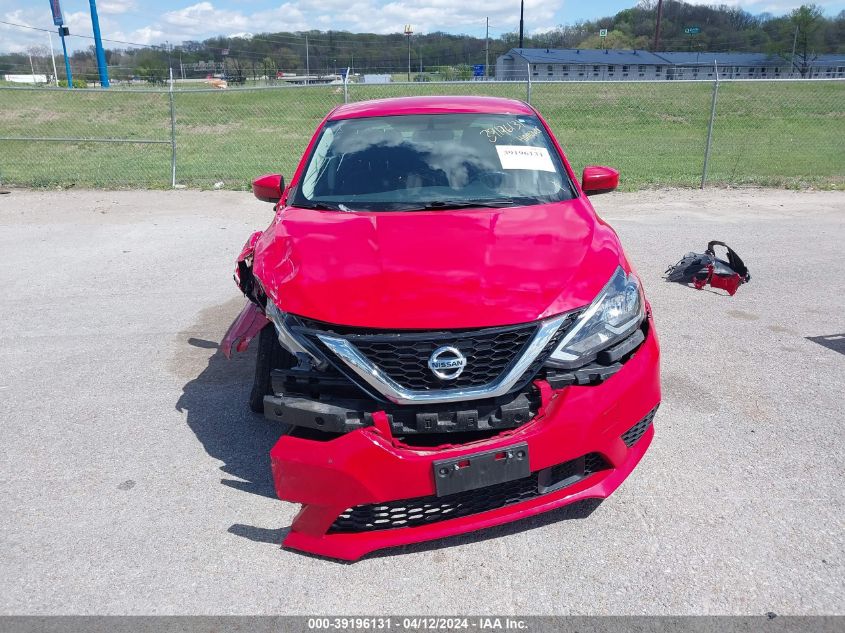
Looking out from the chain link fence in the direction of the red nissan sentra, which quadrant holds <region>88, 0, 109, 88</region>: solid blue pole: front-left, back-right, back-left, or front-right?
back-right

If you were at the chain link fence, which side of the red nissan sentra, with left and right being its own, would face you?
back

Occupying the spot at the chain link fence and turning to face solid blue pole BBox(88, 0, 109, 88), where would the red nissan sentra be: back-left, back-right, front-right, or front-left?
back-left

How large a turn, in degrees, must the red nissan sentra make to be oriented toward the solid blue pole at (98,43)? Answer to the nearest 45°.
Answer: approximately 135° to its right

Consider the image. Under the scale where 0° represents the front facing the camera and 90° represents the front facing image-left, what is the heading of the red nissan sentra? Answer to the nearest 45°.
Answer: approximately 0°
